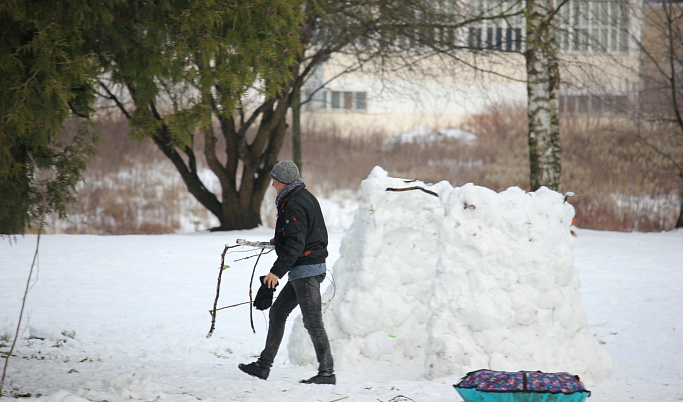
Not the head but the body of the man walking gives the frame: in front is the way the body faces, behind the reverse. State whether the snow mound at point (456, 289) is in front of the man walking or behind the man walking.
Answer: behind

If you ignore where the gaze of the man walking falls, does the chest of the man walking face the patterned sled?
no

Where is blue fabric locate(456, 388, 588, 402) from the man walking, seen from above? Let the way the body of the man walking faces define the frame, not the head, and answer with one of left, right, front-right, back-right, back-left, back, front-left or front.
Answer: back-left

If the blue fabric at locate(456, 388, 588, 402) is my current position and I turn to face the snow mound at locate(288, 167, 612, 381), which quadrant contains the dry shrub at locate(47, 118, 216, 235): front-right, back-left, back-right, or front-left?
front-left

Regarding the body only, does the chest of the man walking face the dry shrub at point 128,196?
no

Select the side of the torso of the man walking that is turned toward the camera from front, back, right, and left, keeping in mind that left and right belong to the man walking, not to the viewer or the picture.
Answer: left

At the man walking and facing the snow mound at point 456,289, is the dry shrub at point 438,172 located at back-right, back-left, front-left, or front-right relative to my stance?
front-left

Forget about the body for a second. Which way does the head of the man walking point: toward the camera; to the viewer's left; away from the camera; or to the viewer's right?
to the viewer's left

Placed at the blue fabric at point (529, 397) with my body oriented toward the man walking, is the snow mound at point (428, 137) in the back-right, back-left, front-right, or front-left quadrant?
front-right

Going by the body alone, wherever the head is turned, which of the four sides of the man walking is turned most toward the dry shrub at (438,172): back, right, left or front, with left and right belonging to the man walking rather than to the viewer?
right
